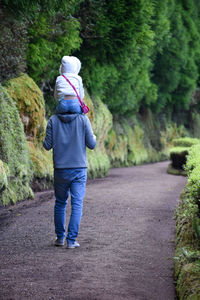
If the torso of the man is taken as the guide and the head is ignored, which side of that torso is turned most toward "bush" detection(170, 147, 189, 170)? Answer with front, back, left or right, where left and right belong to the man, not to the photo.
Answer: front

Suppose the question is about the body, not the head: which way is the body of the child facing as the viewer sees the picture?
away from the camera

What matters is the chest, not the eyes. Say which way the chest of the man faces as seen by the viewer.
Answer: away from the camera
